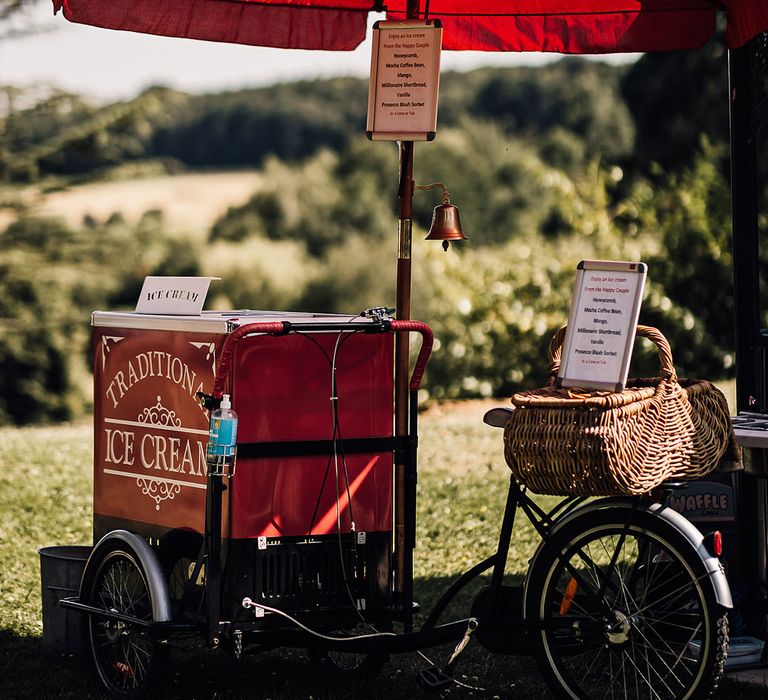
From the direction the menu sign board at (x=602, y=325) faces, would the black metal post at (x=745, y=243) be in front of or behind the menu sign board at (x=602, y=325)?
behind

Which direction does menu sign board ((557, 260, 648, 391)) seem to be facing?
toward the camera

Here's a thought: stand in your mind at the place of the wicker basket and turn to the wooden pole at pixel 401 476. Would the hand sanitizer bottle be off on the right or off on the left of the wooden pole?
left

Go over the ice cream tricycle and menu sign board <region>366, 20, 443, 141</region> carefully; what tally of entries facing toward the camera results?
1

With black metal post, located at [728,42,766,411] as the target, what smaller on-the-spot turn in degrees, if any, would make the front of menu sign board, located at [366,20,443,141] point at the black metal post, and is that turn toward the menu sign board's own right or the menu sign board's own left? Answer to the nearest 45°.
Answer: approximately 90° to the menu sign board's own left

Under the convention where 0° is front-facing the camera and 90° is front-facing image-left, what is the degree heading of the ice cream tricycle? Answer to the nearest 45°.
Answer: approximately 135°

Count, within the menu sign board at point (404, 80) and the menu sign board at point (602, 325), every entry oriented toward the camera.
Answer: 2

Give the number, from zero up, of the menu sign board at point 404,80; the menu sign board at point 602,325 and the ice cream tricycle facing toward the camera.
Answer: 2

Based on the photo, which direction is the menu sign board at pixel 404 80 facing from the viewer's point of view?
toward the camera

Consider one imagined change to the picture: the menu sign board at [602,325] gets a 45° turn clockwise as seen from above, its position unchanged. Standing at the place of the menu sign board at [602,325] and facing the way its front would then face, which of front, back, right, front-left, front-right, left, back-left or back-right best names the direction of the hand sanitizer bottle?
front-right
